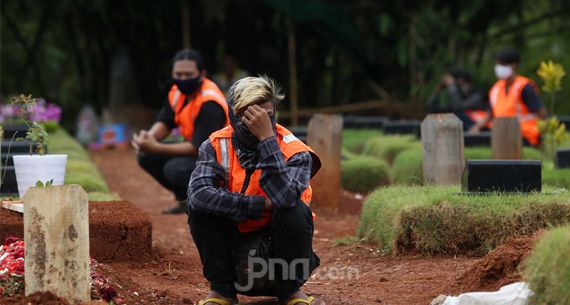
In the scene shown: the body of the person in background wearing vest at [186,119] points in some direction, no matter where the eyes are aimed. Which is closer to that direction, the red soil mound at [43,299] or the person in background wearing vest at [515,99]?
the red soil mound

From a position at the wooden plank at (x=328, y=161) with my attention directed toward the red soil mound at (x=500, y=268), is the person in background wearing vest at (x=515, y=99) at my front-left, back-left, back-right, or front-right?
back-left

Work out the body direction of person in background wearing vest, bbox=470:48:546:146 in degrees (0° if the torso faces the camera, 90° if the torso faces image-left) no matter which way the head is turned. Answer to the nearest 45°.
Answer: approximately 45°

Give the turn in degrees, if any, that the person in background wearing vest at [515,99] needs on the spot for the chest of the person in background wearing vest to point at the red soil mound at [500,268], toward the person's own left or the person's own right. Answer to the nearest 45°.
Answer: approximately 45° to the person's own left

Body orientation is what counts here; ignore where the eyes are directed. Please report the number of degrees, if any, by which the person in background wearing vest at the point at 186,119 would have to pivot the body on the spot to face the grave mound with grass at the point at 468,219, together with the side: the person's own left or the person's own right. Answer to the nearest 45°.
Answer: approximately 90° to the person's own left

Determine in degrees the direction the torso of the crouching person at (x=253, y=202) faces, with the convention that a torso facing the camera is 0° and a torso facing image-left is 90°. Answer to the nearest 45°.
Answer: approximately 0°

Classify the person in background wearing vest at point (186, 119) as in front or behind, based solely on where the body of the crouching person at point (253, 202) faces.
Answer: behind
